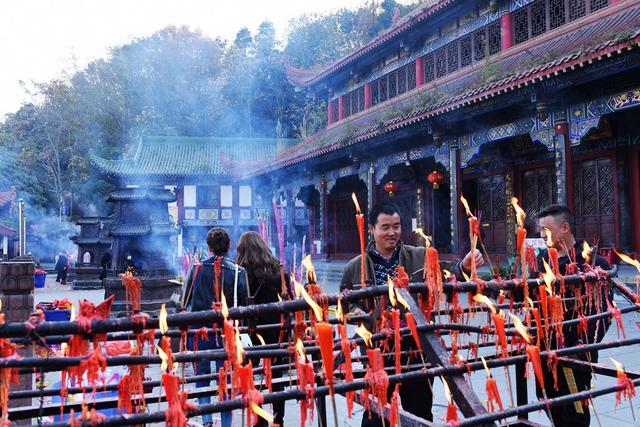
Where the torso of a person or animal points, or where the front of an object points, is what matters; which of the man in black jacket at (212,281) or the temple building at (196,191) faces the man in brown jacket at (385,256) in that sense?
the temple building

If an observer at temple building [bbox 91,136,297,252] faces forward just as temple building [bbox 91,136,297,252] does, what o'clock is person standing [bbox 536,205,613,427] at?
The person standing is roughly at 12 o'clock from the temple building.

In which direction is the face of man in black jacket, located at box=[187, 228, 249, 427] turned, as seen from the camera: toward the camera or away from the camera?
away from the camera

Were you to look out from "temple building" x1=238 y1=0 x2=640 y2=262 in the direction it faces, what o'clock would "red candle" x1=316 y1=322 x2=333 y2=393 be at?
The red candle is roughly at 11 o'clock from the temple building.

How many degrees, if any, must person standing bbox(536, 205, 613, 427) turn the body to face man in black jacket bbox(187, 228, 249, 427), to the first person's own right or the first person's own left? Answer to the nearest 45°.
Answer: approximately 45° to the first person's own right

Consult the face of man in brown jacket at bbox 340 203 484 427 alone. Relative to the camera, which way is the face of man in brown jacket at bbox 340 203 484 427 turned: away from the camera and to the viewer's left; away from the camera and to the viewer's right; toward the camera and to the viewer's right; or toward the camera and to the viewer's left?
toward the camera and to the viewer's right

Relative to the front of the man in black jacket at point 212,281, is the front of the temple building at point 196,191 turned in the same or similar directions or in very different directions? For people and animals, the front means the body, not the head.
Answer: very different directions

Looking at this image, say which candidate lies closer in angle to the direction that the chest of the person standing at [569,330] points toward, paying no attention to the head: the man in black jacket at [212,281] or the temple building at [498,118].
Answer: the man in black jacket

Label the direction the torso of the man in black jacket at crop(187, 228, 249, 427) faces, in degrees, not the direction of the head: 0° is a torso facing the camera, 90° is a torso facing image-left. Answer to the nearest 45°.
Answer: approximately 180°

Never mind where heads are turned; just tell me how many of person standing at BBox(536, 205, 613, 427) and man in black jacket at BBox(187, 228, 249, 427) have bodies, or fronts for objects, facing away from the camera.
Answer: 1

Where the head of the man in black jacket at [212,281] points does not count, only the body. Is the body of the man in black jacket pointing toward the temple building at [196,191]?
yes

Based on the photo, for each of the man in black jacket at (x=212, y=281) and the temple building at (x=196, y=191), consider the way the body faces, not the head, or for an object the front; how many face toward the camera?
1
